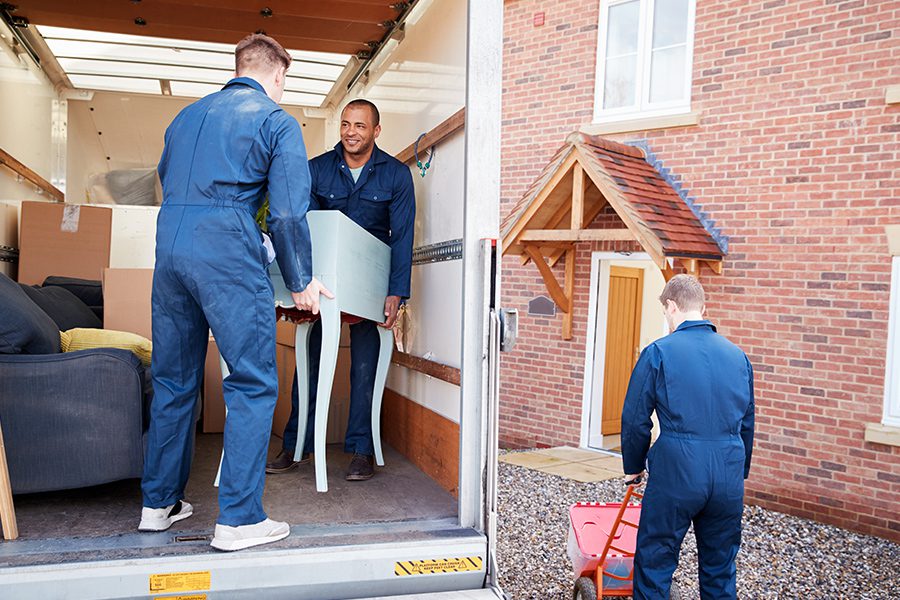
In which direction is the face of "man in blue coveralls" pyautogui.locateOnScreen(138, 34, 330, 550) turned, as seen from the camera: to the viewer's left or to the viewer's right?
to the viewer's right

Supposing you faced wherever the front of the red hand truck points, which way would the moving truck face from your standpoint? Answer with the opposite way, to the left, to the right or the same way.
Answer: the same way

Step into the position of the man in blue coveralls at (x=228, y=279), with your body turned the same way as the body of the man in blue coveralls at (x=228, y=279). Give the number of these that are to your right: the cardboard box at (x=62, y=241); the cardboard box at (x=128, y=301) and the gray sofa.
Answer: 0

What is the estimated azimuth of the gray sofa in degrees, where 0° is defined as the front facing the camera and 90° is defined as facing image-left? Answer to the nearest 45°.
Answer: approximately 270°

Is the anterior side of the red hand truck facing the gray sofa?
no

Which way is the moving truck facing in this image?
away from the camera

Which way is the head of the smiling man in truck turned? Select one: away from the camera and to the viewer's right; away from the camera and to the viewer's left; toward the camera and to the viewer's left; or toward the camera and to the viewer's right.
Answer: toward the camera and to the viewer's left

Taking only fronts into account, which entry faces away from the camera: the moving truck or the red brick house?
the moving truck

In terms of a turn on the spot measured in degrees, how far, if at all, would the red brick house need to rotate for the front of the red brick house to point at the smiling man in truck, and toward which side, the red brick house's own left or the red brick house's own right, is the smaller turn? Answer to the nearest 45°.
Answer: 0° — it already faces them

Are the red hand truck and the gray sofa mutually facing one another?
no

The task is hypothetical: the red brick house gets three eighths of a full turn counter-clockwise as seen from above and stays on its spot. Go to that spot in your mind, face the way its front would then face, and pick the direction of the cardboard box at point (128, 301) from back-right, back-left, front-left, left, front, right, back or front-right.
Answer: back-right

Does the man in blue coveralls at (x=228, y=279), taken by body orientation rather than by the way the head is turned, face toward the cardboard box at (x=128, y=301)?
no

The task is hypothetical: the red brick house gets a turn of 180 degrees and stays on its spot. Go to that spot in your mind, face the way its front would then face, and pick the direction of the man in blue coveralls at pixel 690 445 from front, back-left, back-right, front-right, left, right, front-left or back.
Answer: back-right

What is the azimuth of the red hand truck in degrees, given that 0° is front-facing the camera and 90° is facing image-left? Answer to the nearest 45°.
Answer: approximately 135°

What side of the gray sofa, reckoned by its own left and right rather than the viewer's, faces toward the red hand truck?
front

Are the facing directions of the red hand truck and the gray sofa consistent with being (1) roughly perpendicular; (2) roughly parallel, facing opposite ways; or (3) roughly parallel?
roughly perpendicular

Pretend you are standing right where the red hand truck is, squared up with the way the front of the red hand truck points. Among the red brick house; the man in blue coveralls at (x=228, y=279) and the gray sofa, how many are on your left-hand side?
2

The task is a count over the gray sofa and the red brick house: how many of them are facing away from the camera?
0
